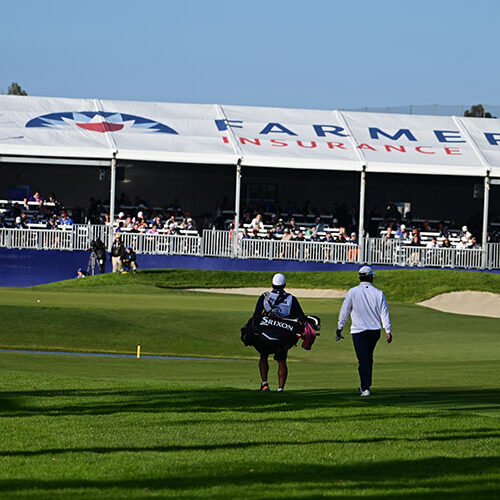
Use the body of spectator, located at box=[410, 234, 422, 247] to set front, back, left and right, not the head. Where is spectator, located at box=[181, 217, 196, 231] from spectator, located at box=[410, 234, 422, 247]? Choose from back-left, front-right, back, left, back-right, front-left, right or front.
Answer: right

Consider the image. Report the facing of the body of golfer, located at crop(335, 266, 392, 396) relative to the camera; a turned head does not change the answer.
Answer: away from the camera

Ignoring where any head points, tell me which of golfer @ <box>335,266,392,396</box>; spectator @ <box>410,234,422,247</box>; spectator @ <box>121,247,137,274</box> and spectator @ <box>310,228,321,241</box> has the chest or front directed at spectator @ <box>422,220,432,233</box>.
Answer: the golfer

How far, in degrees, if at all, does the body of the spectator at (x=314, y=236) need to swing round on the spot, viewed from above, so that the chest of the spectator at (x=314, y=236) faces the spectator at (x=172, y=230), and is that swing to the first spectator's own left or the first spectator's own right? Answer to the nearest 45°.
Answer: approximately 90° to the first spectator's own right

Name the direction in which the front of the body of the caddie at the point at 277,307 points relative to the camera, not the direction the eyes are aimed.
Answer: away from the camera

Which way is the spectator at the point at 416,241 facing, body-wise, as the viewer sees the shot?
toward the camera

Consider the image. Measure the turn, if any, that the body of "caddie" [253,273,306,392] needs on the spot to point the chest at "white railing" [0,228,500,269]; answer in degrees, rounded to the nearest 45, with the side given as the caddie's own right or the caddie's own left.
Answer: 0° — they already face it

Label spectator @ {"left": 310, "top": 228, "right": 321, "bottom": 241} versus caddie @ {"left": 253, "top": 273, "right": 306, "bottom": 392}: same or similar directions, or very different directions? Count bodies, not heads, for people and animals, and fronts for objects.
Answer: very different directions

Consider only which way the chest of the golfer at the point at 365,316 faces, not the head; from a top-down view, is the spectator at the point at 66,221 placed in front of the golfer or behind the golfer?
in front

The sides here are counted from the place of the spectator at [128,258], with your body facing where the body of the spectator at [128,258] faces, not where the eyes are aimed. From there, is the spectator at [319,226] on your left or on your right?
on your left

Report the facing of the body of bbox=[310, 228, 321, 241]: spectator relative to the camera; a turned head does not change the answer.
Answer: toward the camera

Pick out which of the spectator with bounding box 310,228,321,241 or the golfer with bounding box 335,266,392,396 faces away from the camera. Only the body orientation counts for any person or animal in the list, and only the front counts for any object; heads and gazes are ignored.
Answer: the golfer

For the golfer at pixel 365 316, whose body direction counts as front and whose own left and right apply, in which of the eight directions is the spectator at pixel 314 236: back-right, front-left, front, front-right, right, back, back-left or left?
front

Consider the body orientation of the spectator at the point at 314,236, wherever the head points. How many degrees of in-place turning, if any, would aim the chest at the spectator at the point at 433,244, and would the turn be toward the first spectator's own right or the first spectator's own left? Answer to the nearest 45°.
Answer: approximately 90° to the first spectator's own left

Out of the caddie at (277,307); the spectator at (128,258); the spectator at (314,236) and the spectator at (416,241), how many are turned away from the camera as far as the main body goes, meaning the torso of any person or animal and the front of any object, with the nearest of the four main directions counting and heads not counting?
1
